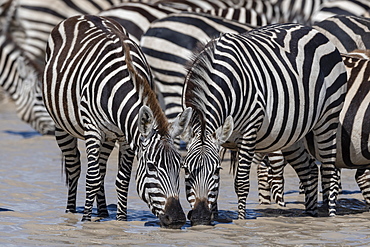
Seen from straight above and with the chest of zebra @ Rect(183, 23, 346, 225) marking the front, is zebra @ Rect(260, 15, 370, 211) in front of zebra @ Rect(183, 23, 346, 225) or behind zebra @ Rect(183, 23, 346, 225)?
behind

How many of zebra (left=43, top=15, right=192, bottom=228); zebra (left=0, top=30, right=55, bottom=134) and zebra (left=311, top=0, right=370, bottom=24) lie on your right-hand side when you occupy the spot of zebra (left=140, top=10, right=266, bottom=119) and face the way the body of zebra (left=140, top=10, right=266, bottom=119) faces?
1

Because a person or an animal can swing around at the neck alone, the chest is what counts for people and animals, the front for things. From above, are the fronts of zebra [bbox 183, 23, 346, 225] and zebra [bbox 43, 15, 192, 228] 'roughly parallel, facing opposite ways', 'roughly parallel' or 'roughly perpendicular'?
roughly perpendicular

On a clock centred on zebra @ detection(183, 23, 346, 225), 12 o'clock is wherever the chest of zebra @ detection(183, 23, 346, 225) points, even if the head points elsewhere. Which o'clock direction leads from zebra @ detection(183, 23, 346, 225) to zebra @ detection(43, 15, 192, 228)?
zebra @ detection(43, 15, 192, 228) is roughly at 1 o'clock from zebra @ detection(183, 23, 346, 225).

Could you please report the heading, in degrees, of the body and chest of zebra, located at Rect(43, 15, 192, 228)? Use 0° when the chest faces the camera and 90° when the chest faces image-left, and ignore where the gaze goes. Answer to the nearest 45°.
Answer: approximately 315°

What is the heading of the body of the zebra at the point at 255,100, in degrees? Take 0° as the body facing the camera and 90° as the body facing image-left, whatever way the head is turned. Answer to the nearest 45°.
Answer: approximately 45°
